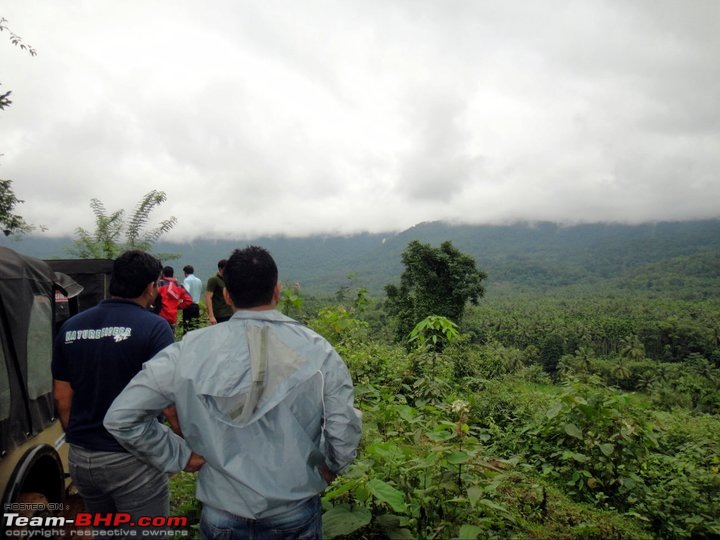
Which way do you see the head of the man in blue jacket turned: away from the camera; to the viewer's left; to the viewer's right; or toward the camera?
away from the camera

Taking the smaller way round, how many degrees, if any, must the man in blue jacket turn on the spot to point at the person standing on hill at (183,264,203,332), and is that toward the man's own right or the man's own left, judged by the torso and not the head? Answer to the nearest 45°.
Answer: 0° — they already face them

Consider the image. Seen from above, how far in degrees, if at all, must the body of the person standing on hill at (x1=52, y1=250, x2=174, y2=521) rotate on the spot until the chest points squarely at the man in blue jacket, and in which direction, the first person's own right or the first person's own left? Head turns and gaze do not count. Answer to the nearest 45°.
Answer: approximately 90° to the first person's own right

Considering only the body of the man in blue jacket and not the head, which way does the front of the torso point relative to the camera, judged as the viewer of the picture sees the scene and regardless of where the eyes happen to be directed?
away from the camera

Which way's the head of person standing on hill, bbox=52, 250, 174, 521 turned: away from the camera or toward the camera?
away from the camera

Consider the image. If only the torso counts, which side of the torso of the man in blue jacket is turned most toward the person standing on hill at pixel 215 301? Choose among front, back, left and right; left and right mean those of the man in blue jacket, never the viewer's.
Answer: front

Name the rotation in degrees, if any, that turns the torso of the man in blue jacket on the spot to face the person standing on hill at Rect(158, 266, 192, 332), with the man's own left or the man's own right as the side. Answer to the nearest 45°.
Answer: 0° — they already face them

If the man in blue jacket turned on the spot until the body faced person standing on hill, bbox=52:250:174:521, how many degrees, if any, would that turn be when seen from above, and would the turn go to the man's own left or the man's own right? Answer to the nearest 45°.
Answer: approximately 45° to the man's own left

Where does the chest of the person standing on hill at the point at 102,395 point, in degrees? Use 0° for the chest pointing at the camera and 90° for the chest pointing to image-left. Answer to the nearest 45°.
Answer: approximately 225°

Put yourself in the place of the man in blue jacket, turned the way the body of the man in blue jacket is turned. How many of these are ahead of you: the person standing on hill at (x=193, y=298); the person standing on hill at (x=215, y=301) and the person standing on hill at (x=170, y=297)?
3

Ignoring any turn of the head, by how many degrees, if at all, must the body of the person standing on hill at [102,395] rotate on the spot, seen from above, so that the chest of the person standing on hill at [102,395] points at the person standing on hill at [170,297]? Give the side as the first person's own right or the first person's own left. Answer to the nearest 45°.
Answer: approximately 45° to the first person's own left

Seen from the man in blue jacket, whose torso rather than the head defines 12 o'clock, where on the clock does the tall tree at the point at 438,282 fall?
The tall tree is roughly at 1 o'clock from the man in blue jacket.

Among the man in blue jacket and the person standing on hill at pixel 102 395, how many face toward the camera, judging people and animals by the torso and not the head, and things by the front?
0

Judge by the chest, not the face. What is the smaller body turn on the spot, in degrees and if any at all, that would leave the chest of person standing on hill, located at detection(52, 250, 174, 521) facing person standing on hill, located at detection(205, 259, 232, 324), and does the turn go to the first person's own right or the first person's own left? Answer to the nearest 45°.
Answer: approximately 45° to the first person's own left
